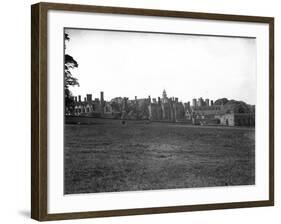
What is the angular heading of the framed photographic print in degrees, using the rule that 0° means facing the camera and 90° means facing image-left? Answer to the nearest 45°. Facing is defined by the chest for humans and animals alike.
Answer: approximately 315°
